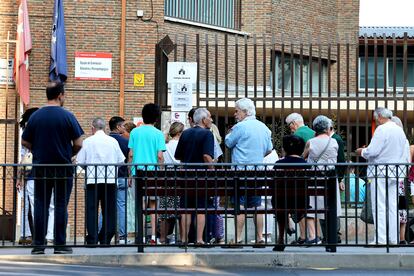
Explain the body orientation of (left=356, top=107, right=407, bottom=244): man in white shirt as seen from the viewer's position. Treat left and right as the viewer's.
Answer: facing away from the viewer and to the left of the viewer

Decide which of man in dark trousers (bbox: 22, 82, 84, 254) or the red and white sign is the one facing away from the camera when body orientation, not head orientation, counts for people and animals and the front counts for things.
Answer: the man in dark trousers

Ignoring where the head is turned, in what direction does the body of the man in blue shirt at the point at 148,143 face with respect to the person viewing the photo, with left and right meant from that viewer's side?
facing away from the viewer

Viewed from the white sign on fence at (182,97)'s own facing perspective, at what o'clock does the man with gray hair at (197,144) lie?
The man with gray hair is roughly at 12 o'clock from the white sign on fence.

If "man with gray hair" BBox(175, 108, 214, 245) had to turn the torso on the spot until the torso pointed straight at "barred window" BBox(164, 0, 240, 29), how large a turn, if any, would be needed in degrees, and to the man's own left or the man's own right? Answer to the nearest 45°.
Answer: approximately 45° to the man's own left

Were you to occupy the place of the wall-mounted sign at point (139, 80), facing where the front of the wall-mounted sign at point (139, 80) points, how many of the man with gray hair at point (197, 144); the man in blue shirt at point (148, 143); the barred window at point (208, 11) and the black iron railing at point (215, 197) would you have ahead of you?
3

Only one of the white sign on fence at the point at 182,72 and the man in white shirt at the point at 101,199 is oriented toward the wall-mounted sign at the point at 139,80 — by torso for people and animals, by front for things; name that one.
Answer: the man in white shirt

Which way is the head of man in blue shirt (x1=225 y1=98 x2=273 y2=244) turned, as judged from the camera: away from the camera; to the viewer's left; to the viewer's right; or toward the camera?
to the viewer's left

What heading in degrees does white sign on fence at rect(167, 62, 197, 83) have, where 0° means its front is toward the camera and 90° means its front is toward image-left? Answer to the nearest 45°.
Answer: approximately 0°

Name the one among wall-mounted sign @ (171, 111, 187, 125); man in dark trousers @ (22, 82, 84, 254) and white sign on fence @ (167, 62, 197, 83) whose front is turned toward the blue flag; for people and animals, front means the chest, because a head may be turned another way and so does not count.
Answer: the man in dark trousers
